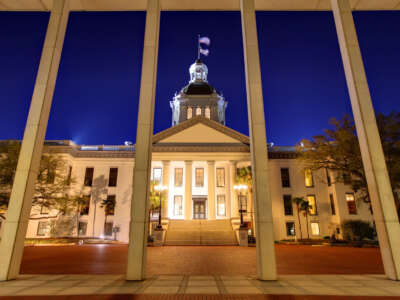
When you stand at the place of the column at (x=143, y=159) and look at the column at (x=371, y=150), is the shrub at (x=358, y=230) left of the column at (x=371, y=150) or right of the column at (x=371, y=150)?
left

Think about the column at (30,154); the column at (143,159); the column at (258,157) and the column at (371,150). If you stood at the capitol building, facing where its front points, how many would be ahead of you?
4

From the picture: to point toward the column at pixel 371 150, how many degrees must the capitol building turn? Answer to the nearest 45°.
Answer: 0° — it already faces it

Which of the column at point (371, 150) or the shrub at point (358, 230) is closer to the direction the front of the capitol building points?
the column

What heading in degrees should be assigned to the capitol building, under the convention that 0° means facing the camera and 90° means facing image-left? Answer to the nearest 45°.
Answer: approximately 0°

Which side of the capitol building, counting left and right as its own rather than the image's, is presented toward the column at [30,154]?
front

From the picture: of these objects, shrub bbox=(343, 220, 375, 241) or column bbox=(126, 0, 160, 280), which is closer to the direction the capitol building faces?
the column

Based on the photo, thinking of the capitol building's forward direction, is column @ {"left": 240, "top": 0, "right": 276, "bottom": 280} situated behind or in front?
in front

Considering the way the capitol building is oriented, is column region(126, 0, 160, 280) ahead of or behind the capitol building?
ahead
